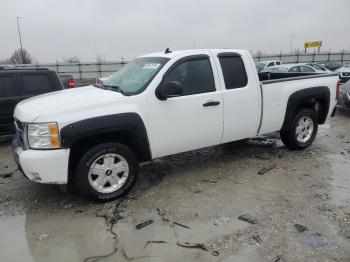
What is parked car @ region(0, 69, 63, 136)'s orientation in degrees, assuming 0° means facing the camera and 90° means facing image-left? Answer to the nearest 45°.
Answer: approximately 90°

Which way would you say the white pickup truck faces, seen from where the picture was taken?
facing the viewer and to the left of the viewer

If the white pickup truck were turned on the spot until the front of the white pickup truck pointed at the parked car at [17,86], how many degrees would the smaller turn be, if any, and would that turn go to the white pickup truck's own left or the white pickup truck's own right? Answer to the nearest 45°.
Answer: approximately 90° to the white pickup truck's own right

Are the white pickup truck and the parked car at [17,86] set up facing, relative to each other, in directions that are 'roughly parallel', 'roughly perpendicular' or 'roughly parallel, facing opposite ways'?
roughly parallel

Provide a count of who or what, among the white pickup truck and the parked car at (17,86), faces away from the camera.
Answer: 0

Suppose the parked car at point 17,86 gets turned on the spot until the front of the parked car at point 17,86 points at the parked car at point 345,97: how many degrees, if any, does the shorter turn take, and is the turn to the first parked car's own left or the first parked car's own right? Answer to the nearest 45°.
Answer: approximately 180°

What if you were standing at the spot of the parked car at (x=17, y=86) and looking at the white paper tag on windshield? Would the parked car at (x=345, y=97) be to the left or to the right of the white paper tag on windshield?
left

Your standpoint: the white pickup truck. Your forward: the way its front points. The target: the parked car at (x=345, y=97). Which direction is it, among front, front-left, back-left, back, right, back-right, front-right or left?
back

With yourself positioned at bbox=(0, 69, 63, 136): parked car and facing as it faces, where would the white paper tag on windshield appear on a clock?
The white paper tag on windshield is roughly at 8 o'clock from the parked car.
